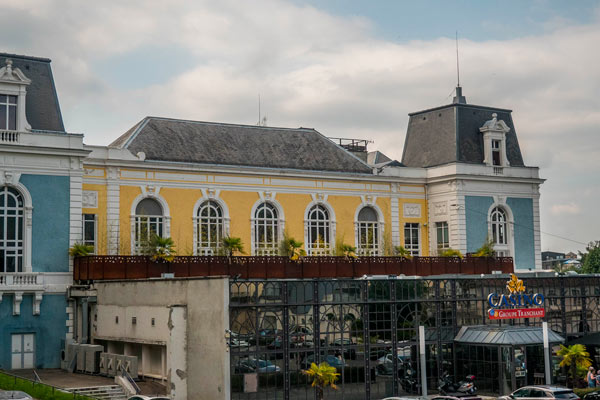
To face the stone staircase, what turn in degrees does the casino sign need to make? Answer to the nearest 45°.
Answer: approximately 45° to its right

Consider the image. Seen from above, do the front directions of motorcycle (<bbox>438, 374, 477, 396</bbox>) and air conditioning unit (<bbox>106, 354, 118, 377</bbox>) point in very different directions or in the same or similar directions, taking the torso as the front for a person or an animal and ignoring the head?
very different directions

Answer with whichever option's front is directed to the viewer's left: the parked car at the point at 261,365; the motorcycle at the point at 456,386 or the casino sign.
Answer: the motorcycle

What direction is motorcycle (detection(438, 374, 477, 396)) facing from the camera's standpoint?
to the viewer's left

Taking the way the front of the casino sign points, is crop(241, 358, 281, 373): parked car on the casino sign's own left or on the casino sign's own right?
on the casino sign's own right

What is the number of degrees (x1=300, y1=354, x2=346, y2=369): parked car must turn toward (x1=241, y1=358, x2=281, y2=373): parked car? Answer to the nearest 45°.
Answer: approximately 135° to its right
